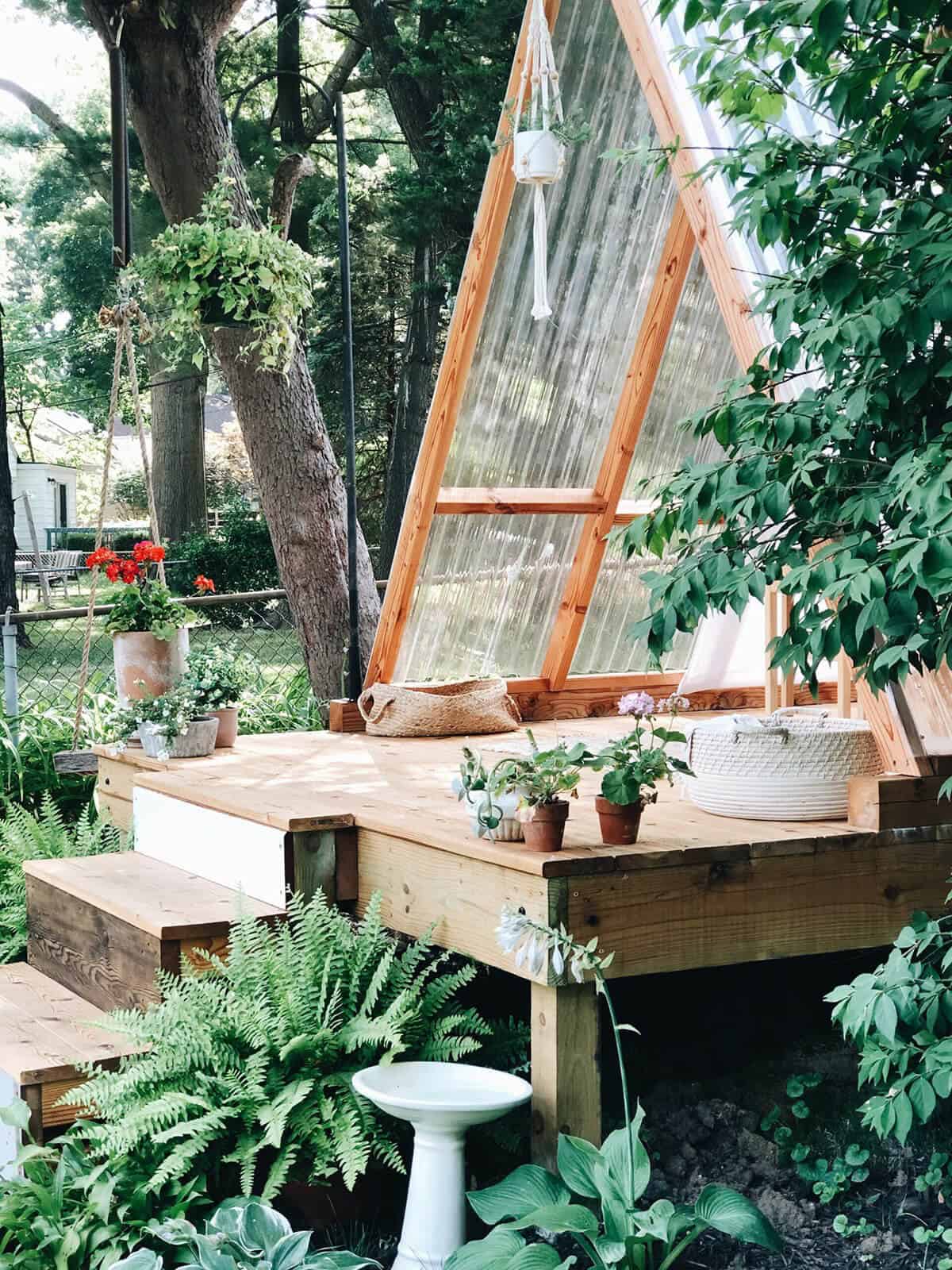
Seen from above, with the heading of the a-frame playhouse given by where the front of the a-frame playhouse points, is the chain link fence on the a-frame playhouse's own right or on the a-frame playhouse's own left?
on the a-frame playhouse's own right

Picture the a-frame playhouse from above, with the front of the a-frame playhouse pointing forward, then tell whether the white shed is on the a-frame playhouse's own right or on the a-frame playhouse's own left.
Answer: on the a-frame playhouse's own right

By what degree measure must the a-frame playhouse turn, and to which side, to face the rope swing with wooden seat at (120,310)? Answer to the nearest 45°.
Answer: approximately 45° to its right

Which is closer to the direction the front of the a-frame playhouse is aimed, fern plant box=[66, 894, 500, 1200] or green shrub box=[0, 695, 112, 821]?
the fern plant

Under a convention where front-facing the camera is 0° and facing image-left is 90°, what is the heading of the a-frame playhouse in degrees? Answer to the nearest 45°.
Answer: approximately 45°

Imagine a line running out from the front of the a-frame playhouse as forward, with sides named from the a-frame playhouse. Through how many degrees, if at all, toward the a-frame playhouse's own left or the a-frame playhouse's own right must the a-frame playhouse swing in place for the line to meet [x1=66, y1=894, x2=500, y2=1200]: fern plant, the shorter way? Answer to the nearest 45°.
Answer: approximately 45° to the a-frame playhouse's own left

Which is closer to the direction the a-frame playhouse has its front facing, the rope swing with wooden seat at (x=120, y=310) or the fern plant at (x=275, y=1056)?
the fern plant

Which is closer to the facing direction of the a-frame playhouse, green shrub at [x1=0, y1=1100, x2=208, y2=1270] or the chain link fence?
the green shrub

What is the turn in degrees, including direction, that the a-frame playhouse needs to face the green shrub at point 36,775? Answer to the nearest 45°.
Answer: approximately 90° to its right
